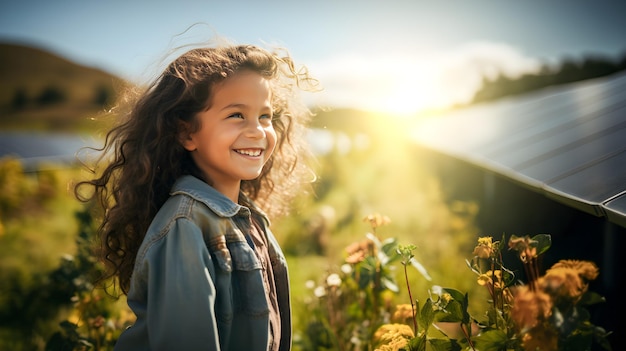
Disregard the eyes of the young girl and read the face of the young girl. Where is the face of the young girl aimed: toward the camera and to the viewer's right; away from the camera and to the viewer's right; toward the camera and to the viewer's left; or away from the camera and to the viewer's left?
toward the camera and to the viewer's right

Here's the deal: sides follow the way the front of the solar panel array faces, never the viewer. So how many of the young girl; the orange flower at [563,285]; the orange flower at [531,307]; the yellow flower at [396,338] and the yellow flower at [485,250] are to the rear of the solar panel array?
0

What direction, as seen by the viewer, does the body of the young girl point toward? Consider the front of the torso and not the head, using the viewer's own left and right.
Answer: facing the viewer and to the right of the viewer

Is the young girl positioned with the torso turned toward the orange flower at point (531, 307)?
yes

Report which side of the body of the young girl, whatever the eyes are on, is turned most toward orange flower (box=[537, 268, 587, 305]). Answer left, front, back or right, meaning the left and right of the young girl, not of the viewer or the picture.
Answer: front

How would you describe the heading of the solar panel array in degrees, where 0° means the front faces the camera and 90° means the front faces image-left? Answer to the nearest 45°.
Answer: approximately 45°

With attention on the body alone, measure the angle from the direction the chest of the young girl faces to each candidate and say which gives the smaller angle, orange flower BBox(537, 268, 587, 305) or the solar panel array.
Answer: the orange flower

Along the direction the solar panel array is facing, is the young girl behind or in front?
in front

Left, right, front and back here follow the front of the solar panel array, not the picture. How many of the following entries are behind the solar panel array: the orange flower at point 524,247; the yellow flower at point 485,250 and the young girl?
0

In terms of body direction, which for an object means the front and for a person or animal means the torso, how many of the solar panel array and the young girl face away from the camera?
0

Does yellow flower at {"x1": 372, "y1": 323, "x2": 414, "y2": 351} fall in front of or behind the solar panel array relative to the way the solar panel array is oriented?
in front

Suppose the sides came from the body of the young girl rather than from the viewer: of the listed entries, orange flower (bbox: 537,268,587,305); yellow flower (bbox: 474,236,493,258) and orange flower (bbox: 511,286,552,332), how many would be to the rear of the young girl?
0

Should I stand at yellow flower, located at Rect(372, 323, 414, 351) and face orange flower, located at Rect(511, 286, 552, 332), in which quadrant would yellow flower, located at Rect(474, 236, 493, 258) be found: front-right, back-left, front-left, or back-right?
front-left

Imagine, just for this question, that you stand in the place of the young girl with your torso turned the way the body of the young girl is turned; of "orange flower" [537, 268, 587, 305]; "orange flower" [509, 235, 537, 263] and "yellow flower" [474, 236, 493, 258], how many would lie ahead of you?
3

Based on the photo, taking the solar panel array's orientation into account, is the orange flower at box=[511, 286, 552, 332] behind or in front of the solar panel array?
in front
